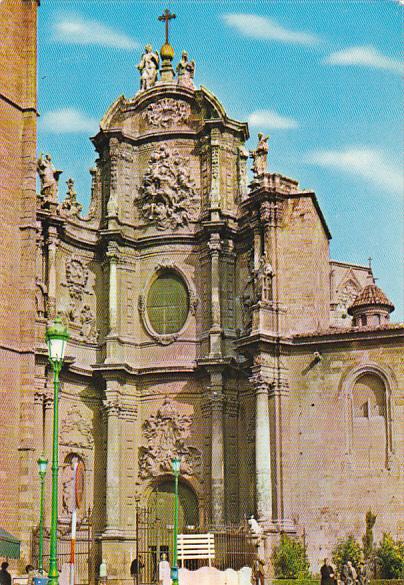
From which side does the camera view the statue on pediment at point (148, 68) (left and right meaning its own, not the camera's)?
front

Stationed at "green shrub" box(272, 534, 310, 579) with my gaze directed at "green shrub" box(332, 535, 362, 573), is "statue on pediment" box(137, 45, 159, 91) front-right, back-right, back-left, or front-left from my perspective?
back-left

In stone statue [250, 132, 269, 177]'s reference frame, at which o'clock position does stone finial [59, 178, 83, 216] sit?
stone finial [59, 178, 83, 216] is roughly at 2 o'clock from stone statue [250, 132, 269, 177].

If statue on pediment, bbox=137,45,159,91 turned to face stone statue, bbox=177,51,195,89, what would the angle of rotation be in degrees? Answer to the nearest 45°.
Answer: approximately 90° to its left

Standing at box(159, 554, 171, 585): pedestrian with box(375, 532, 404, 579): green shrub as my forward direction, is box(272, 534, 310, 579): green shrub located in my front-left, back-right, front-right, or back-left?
front-left

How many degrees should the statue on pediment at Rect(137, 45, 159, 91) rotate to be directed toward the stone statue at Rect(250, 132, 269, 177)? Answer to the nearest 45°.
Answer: approximately 45° to its left

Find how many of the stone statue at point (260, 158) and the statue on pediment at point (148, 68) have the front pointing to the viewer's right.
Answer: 0

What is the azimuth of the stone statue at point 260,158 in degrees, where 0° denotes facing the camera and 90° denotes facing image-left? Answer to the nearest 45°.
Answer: approximately 45°
